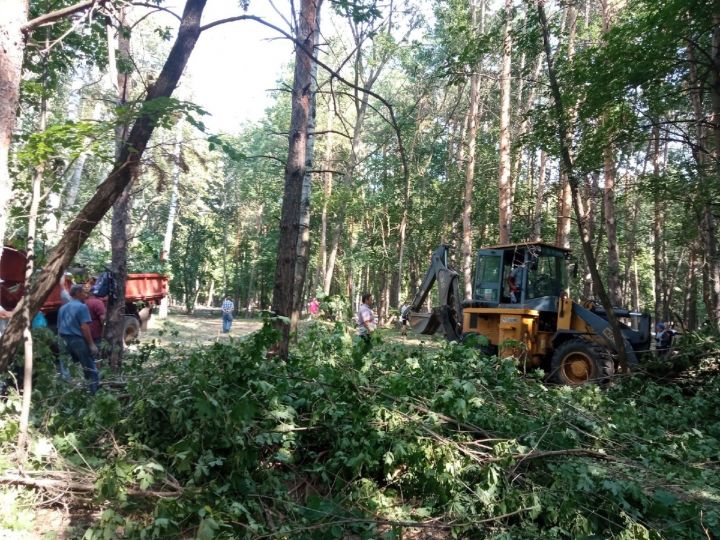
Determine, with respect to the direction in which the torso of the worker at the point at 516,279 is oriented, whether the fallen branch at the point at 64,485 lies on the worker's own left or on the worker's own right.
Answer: on the worker's own right

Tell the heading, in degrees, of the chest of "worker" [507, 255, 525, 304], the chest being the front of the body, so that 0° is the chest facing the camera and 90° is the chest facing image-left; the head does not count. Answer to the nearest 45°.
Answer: approximately 270°

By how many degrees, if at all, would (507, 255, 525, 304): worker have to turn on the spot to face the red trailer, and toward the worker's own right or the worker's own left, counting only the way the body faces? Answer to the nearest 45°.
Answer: approximately 180°

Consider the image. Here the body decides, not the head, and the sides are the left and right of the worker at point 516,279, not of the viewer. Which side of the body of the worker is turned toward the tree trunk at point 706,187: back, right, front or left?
front

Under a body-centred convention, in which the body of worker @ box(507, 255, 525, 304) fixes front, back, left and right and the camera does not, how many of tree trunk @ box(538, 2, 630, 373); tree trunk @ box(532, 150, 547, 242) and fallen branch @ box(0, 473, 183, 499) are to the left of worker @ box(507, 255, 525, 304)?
1
